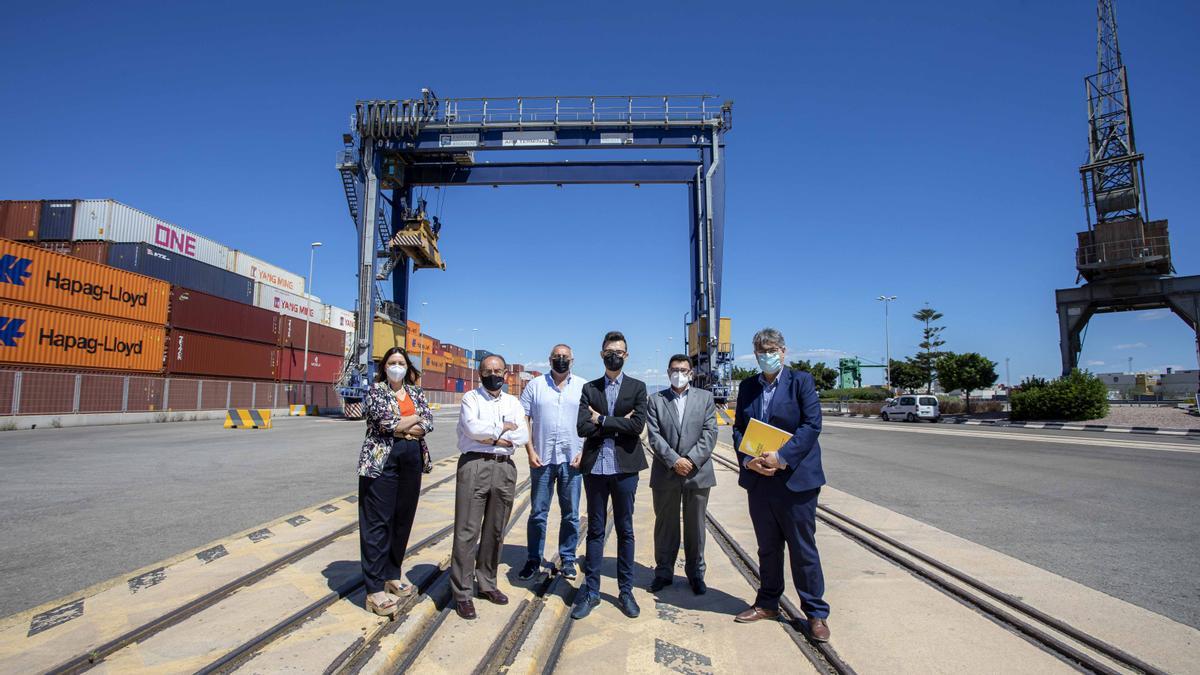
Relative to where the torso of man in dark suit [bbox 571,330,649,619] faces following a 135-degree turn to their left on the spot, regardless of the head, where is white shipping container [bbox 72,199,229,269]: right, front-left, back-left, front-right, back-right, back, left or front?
left

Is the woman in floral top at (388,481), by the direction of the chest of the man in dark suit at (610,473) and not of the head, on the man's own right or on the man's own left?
on the man's own right

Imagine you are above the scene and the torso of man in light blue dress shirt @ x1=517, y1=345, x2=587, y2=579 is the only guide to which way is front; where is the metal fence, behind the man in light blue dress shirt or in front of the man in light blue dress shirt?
behind

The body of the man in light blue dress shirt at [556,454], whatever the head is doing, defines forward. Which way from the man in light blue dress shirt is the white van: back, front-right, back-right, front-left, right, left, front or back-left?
back-left

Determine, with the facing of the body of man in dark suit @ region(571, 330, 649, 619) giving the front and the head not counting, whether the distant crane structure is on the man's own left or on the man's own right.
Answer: on the man's own left

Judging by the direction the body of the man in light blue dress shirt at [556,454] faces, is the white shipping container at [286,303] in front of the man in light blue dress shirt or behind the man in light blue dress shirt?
behind

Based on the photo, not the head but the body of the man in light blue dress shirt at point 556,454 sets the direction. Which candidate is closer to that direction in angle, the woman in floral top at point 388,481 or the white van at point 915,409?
the woman in floral top

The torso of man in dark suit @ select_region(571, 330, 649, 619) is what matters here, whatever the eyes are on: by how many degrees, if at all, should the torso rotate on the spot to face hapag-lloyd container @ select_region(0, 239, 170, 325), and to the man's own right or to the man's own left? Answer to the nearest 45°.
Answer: approximately 135° to the man's own right

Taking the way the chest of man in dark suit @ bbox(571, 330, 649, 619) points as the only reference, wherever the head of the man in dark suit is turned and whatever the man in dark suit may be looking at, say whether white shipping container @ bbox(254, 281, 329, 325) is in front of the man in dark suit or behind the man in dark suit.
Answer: behind

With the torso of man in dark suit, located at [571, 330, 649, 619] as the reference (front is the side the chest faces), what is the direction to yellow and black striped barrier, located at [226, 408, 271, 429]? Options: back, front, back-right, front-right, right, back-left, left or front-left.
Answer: back-right

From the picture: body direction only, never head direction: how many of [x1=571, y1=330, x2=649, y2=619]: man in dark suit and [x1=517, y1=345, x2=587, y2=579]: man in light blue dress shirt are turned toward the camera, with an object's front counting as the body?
2
